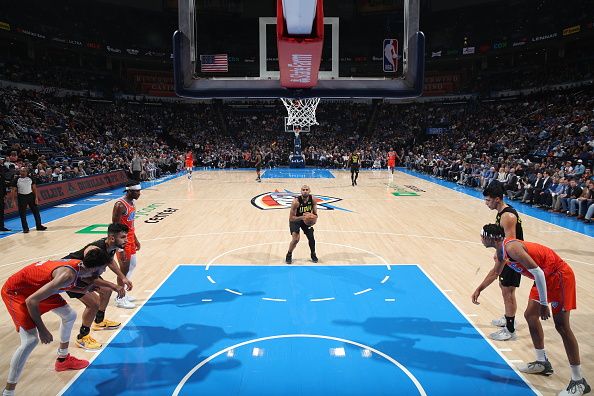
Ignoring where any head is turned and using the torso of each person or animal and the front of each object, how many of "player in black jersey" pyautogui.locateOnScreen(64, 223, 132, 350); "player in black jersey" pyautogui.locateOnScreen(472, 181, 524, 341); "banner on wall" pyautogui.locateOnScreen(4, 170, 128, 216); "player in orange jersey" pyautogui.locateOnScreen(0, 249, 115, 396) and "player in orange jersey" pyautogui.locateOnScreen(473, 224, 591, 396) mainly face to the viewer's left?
2

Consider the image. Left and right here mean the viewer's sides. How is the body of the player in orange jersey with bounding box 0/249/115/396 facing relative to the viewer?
facing to the right of the viewer

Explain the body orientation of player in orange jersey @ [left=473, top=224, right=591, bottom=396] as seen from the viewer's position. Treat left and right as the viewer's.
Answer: facing to the left of the viewer

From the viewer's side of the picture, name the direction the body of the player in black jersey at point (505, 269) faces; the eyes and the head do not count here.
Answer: to the viewer's left

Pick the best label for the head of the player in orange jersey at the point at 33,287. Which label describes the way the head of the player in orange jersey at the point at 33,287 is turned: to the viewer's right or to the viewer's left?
to the viewer's right

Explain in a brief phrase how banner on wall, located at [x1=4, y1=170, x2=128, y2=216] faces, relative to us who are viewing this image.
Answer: facing the viewer and to the right of the viewer

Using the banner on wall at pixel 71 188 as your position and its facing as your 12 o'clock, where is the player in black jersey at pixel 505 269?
The player in black jersey is roughly at 1 o'clock from the banner on wall.

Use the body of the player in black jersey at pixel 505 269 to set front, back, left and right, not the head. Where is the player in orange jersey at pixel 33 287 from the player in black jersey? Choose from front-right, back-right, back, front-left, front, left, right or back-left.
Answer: front-left

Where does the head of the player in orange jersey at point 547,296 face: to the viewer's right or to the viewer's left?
to the viewer's left

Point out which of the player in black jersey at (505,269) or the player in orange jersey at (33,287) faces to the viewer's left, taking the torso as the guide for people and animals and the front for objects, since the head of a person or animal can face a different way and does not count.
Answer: the player in black jersey

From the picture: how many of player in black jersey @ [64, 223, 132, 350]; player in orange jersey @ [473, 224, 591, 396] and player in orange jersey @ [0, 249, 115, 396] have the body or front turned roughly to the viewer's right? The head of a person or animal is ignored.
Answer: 2

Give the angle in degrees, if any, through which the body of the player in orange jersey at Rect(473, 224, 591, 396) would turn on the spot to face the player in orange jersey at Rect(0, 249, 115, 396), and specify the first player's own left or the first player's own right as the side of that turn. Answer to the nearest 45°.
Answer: approximately 45° to the first player's own left

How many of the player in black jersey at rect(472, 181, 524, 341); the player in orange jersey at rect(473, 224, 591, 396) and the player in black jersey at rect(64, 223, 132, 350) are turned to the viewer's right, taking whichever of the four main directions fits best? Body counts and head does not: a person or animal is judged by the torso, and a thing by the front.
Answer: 1

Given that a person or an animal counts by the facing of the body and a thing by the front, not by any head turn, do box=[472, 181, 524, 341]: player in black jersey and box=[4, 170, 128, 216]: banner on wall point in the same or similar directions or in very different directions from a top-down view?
very different directions
